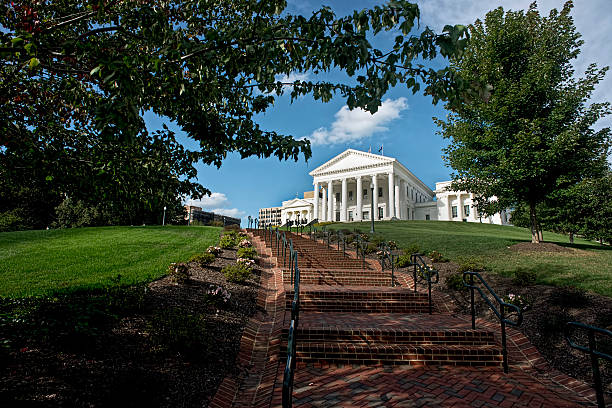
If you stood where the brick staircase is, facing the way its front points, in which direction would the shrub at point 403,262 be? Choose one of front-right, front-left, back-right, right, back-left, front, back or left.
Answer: back

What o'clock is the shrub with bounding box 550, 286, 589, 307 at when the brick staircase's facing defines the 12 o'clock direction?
The shrub is roughly at 8 o'clock from the brick staircase.

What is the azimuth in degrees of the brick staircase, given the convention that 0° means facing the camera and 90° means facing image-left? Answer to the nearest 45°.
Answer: approximately 0°

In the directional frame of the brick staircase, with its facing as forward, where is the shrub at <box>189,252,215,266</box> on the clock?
The shrub is roughly at 4 o'clock from the brick staircase.

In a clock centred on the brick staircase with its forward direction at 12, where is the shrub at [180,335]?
The shrub is roughly at 2 o'clock from the brick staircase.

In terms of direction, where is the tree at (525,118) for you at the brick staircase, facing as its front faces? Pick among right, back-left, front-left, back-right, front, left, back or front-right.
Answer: back-left

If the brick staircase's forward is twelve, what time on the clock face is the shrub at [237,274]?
The shrub is roughly at 4 o'clock from the brick staircase.

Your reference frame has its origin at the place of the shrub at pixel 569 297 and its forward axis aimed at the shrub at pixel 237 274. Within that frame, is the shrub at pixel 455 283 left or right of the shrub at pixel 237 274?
right

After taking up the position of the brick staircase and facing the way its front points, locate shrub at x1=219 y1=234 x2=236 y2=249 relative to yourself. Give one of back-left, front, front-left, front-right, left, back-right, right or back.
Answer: back-right
